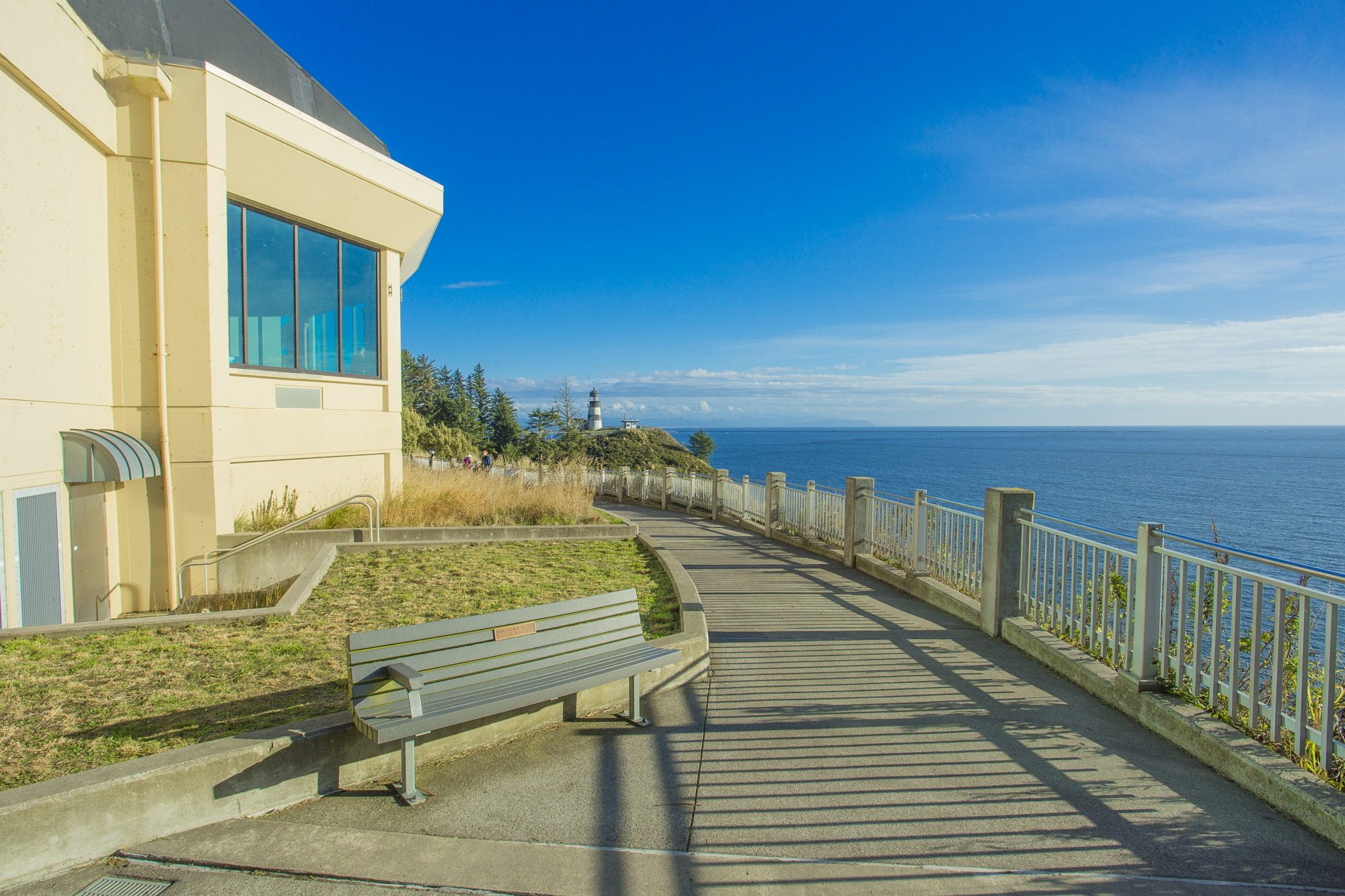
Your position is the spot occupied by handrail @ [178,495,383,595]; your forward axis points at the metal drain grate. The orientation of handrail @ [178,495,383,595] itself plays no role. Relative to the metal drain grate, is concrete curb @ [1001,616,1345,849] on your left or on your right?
left

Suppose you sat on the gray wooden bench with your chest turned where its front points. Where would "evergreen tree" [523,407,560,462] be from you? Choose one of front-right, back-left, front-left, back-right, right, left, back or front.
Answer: back-left

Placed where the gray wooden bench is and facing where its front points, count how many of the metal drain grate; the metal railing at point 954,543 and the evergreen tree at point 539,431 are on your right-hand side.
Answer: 1

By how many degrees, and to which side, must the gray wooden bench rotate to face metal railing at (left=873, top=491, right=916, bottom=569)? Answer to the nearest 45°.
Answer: approximately 90° to its left

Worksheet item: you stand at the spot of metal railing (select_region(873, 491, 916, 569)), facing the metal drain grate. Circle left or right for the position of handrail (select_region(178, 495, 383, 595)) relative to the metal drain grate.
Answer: right

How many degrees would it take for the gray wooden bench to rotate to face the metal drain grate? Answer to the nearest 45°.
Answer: approximately 90° to its right

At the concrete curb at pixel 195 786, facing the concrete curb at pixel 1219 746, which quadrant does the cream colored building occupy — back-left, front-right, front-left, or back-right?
back-left

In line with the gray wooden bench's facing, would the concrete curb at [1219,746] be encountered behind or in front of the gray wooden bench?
in front

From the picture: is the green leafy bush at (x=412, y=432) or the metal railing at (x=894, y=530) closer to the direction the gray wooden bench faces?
the metal railing

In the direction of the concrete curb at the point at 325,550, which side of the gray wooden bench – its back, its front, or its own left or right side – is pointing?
back

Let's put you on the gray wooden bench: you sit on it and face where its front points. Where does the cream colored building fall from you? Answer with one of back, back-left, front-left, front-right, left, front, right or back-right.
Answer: back

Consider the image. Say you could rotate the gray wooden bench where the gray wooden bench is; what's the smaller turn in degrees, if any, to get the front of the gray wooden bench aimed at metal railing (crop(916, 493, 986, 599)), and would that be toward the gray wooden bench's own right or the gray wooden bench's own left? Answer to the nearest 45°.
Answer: approximately 90° to the gray wooden bench's own left

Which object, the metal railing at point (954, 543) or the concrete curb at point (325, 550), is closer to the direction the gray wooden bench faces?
the metal railing

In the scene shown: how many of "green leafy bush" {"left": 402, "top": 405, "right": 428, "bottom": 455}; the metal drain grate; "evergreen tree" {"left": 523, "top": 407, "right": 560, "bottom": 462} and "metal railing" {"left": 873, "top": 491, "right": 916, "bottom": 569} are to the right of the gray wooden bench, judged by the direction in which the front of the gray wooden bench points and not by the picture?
1

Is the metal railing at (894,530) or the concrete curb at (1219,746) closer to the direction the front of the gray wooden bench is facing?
the concrete curb
